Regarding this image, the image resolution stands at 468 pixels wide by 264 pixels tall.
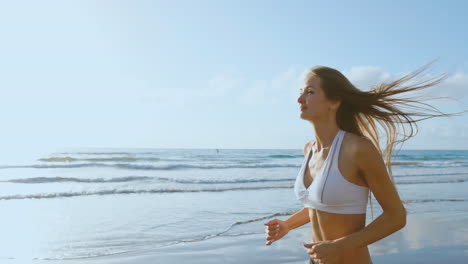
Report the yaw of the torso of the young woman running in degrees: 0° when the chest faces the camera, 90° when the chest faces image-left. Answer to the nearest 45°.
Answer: approximately 45°

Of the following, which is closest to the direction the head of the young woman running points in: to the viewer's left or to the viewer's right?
to the viewer's left
